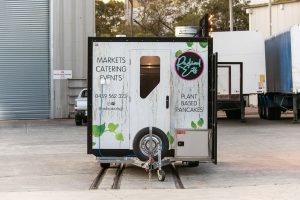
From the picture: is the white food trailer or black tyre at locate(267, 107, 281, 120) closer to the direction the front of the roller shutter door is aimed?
the white food trailer

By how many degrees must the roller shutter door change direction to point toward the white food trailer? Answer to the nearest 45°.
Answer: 0° — it already faces it

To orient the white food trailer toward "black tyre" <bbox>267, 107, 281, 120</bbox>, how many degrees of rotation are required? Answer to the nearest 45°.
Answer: approximately 180°

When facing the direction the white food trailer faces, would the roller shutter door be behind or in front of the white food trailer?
behind

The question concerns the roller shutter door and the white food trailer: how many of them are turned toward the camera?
2

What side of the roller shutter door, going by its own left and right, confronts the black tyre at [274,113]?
left

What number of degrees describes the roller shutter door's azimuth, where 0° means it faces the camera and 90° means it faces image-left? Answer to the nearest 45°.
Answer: approximately 0°
